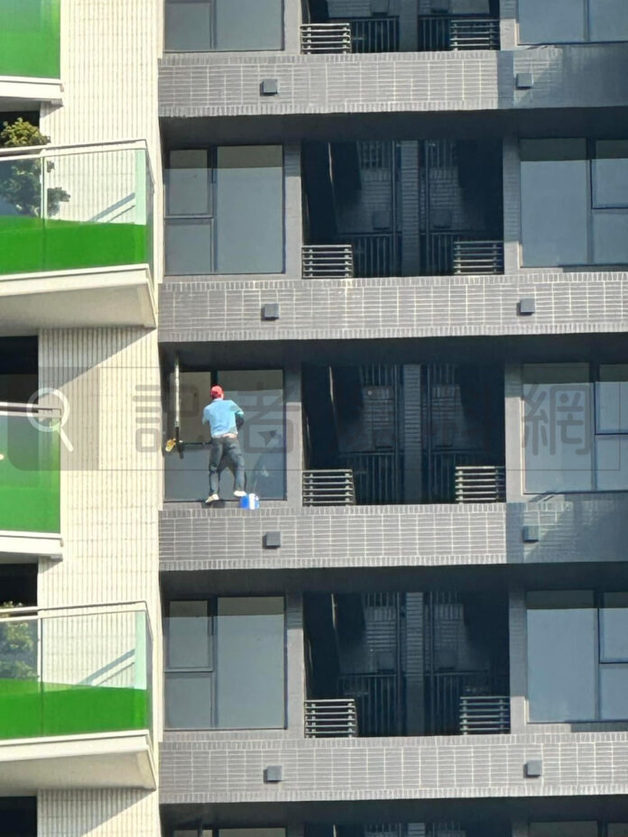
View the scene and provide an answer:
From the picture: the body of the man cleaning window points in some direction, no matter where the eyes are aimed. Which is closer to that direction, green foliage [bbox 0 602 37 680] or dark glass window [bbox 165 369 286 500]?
the dark glass window

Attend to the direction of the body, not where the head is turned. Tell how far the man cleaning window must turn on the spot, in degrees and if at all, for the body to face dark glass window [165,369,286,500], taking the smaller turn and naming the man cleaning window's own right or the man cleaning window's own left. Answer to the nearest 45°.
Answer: approximately 45° to the man cleaning window's own right

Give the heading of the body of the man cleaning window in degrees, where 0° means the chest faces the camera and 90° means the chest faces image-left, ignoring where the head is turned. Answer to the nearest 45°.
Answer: approximately 180°
